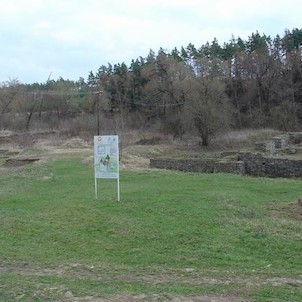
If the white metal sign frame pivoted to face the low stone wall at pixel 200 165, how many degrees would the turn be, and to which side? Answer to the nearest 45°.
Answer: approximately 135° to its left

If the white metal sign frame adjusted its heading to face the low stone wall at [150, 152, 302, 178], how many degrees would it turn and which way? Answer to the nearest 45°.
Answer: approximately 135° to its left

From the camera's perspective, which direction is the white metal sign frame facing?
toward the camera

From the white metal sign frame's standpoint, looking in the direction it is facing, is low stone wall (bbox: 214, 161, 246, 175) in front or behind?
behind
